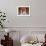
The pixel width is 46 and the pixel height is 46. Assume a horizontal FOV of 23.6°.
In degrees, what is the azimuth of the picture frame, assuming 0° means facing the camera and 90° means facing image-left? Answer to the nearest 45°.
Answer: approximately 0°
